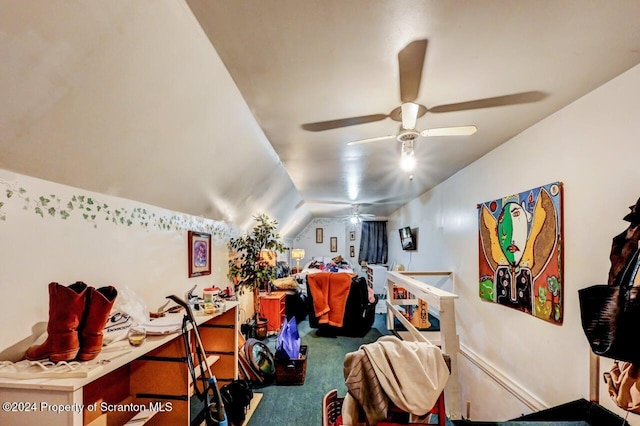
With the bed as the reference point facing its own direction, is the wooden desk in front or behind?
in front

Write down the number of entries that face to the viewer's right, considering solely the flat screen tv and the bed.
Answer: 0

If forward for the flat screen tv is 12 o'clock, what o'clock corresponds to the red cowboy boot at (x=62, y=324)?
The red cowboy boot is roughly at 11 o'clock from the flat screen tv.

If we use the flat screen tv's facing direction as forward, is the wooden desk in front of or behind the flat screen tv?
in front

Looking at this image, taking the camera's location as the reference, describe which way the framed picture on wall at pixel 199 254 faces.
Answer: facing the viewer and to the right of the viewer

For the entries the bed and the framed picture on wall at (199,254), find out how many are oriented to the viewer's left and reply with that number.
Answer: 0

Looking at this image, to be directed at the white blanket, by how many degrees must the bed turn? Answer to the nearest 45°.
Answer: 0° — it already faces it

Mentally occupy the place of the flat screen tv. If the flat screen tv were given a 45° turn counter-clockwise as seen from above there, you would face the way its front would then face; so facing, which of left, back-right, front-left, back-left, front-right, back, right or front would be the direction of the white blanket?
front

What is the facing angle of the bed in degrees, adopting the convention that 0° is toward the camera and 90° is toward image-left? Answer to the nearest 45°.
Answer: approximately 0°

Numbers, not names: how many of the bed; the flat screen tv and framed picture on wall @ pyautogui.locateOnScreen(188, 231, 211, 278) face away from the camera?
0
